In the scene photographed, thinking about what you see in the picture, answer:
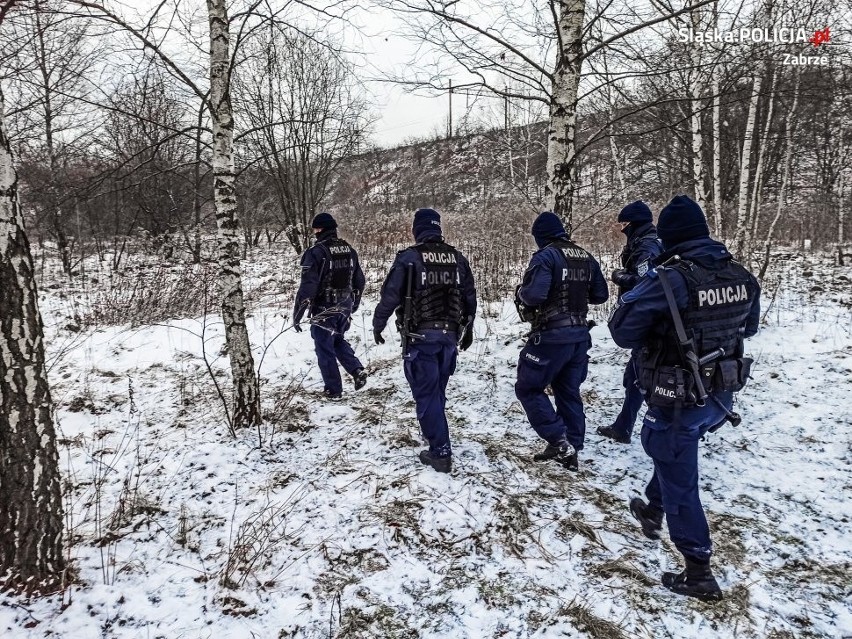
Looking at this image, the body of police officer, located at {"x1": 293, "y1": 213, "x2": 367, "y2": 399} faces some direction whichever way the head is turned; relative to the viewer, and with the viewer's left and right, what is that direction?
facing away from the viewer and to the left of the viewer

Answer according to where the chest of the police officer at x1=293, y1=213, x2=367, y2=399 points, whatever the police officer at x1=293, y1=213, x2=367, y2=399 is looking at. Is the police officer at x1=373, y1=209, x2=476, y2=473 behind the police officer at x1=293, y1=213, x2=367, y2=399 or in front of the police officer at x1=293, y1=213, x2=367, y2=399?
behind

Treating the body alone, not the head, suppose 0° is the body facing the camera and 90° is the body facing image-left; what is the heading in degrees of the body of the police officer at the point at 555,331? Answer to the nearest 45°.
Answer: approximately 135°

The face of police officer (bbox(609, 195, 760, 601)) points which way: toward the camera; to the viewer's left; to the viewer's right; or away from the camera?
away from the camera

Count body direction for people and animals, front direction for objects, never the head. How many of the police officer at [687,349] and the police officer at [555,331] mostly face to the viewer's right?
0

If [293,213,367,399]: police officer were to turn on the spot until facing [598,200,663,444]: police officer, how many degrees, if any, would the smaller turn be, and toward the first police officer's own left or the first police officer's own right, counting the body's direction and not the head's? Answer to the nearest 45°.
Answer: approximately 180°

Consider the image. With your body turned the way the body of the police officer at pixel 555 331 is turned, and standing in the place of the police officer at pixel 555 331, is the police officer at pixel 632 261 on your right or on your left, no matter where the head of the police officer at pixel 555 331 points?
on your right

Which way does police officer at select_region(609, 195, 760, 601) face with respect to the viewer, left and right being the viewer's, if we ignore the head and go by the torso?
facing away from the viewer and to the left of the viewer

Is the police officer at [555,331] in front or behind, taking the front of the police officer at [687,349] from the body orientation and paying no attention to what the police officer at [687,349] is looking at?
in front

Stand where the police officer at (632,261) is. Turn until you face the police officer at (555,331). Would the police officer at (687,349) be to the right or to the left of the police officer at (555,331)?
left

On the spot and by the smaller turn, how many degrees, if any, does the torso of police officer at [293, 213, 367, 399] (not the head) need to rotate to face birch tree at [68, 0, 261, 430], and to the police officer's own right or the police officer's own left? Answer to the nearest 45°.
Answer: approximately 90° to the police officer's own left

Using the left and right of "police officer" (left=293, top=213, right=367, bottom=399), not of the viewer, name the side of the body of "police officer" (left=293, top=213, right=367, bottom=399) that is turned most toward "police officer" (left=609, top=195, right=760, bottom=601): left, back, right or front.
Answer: back
